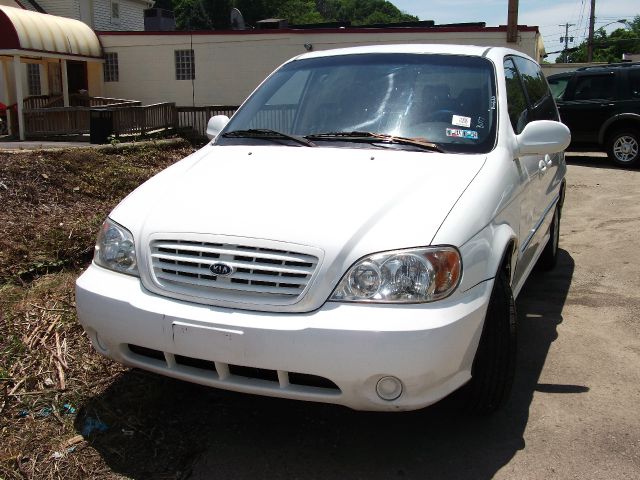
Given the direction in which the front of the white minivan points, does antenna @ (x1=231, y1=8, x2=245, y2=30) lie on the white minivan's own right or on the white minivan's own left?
on the white minivan's own right

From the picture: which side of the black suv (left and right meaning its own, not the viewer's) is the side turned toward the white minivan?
left

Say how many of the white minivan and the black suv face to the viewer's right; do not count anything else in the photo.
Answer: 0

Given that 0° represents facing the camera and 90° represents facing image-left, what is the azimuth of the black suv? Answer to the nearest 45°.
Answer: approximately 90°

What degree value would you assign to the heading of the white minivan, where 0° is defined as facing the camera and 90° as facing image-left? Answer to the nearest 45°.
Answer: approximately 45°

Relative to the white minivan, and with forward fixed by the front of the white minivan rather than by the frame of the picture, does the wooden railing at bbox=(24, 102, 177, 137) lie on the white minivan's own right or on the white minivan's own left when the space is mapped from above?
on the white minivan's own right

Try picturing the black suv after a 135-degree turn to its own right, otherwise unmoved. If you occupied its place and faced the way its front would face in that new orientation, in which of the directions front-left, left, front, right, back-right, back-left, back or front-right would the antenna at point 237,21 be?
left

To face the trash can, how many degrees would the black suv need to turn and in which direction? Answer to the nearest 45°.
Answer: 0° — it already faces it

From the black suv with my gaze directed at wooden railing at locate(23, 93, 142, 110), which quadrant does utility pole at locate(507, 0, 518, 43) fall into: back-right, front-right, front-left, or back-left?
front-right

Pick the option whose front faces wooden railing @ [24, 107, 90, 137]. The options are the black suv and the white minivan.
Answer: the black suv
